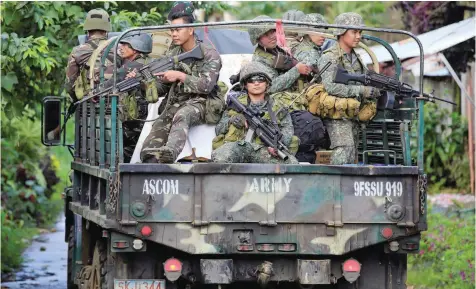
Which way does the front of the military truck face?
away from the camera
